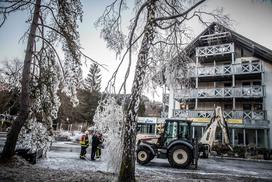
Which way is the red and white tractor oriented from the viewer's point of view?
to the viewer's left

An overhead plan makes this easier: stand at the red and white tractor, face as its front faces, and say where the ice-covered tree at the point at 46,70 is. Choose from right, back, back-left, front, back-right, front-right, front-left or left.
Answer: front-left
